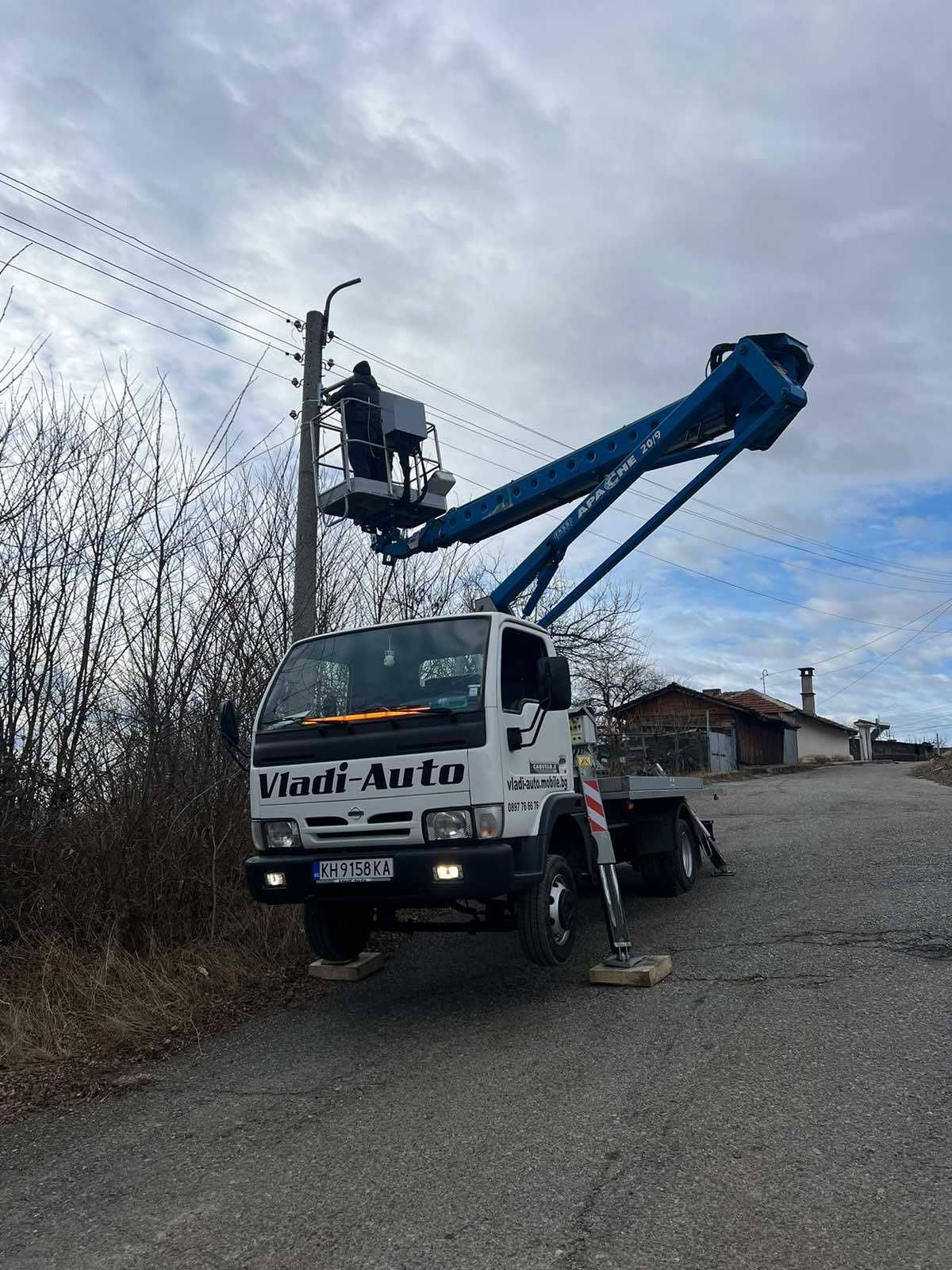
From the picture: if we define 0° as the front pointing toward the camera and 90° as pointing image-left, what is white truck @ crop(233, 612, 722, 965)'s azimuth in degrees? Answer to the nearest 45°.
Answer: approximately 45°

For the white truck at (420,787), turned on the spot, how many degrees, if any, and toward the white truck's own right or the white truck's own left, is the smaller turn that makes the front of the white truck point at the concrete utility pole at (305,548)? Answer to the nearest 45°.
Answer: approximately 135° to the white truck's own right
